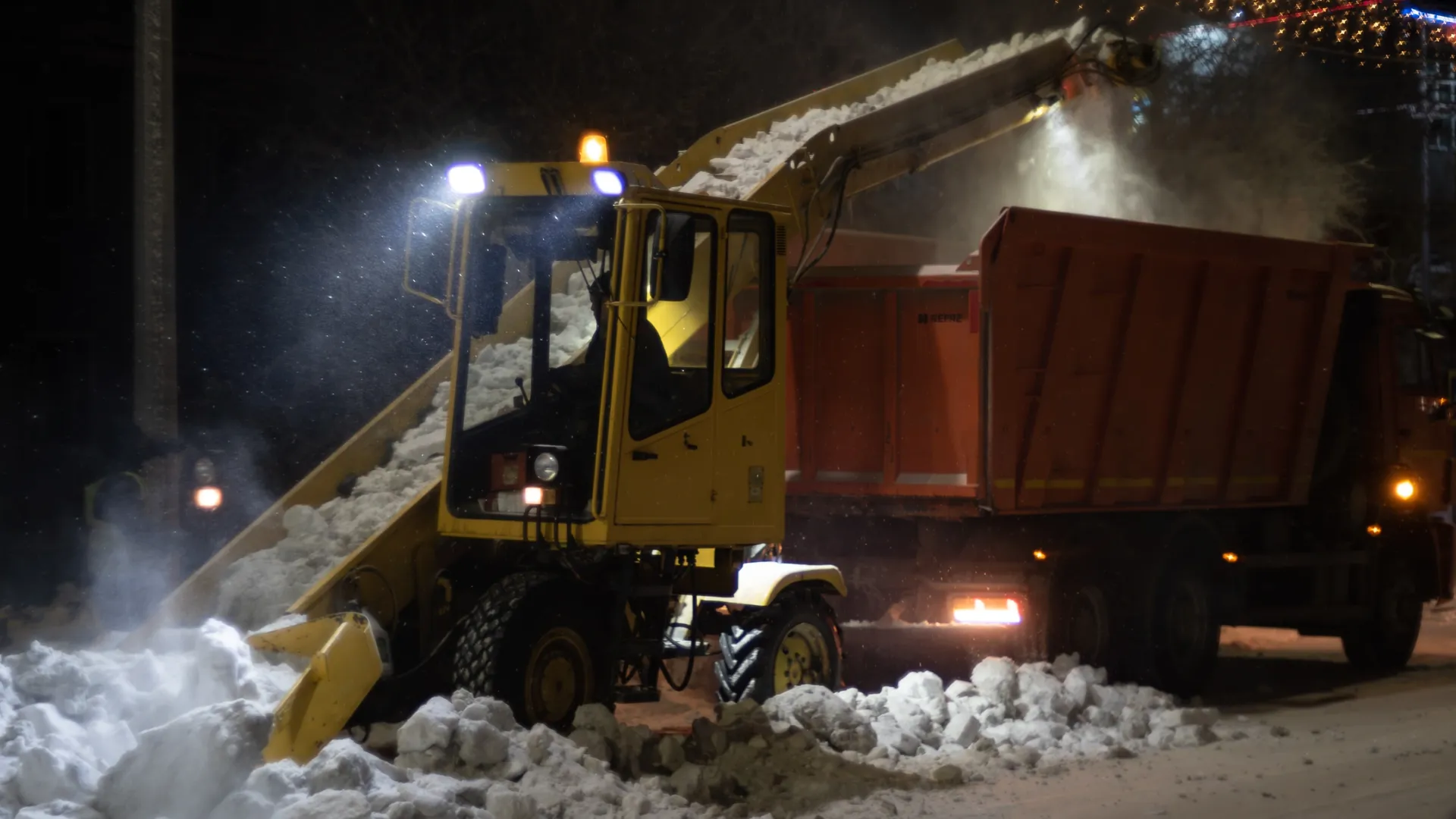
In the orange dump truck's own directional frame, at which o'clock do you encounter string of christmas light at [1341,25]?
The string of christmas light is roughly at 11 o'clock from the orange dump truck.

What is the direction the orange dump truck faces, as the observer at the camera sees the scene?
facing away from the viewer and to the right of the viewer

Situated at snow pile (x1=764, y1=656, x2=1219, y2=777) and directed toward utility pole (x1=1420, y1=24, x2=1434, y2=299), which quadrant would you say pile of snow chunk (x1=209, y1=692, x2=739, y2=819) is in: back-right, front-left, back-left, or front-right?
back-left

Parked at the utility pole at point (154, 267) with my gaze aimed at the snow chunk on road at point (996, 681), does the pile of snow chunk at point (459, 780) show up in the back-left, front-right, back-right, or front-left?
front-right

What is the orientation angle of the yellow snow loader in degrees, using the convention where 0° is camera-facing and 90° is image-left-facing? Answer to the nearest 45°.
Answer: approximately 45°

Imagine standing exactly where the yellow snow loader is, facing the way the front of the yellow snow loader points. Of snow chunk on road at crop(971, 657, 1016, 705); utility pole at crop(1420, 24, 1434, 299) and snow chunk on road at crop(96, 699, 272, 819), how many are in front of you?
1

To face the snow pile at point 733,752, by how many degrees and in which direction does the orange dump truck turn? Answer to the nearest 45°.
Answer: approximately 180°

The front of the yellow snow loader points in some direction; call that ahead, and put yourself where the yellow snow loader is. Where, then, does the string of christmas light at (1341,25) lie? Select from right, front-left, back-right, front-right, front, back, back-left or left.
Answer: back

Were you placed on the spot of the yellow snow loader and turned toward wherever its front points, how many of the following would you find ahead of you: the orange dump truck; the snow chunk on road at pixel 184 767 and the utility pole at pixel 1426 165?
1

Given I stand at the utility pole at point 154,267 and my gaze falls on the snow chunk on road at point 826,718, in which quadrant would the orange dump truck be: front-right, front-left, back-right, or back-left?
front-left

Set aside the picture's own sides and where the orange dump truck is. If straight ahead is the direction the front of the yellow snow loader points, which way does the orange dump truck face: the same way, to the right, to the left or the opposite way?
the opposite way

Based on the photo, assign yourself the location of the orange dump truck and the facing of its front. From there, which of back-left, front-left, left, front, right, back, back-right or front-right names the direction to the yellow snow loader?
back

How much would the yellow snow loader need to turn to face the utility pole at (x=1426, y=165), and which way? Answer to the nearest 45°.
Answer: approximately 180°

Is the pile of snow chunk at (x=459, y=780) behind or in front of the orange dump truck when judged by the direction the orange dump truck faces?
behind

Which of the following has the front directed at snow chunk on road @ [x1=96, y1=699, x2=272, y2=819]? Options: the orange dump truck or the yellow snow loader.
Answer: the yellow snow loader

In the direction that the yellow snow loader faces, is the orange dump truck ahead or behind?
behind
